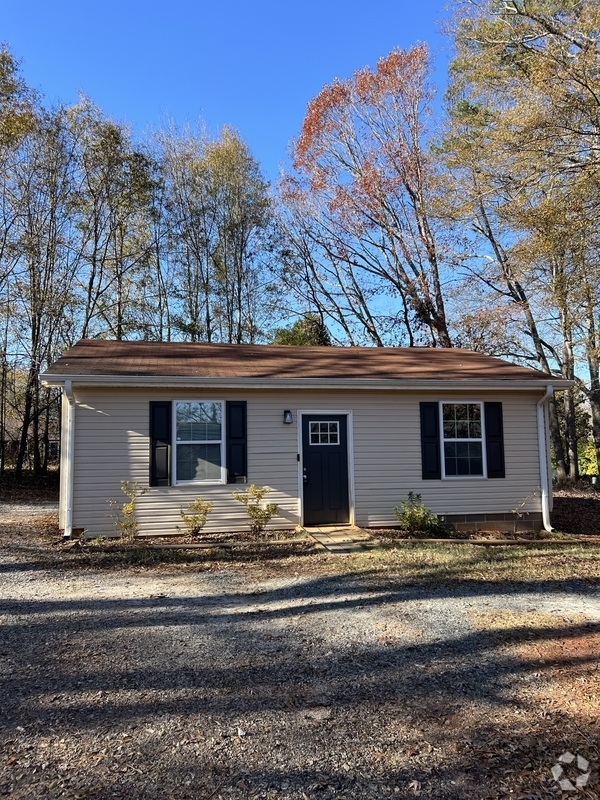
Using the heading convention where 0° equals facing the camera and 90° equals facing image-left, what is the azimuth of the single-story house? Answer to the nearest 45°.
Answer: approximately 0°
